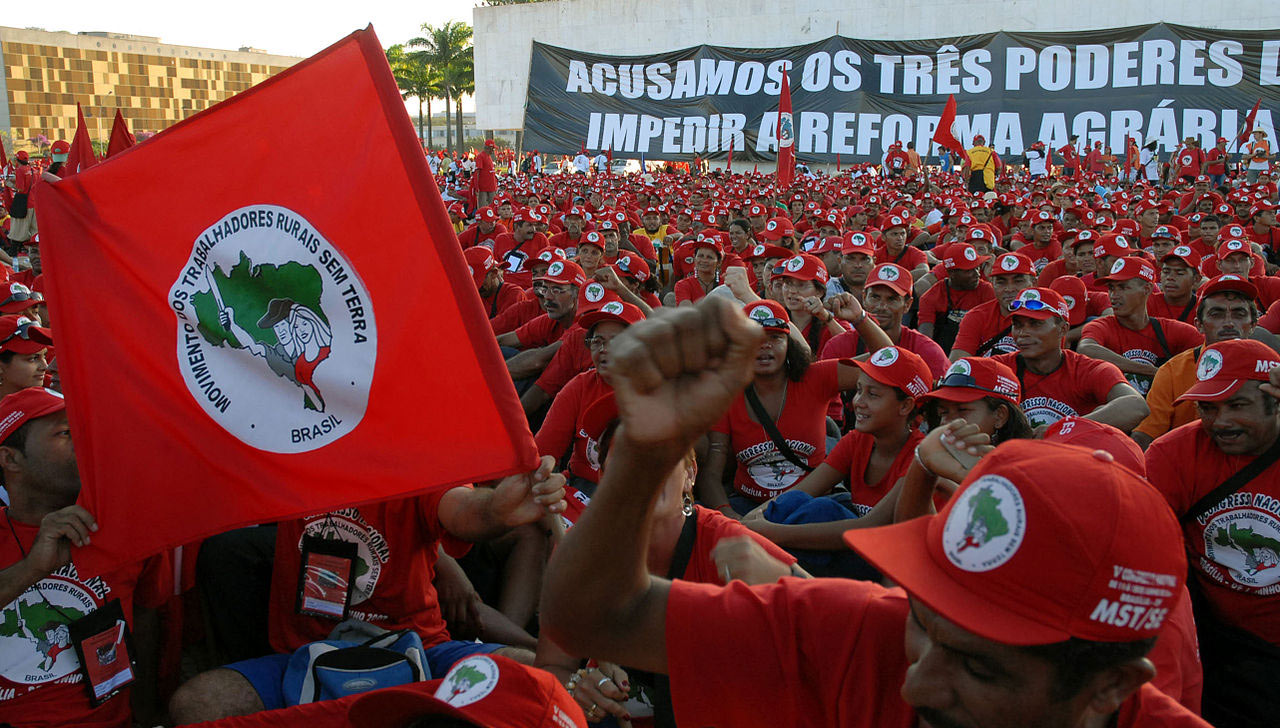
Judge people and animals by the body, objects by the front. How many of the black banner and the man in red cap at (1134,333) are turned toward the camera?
2

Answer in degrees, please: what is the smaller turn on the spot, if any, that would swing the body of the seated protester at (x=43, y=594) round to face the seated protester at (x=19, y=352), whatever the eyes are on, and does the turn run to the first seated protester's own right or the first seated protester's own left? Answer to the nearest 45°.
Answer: approximately 135° to the first seated protester's own left

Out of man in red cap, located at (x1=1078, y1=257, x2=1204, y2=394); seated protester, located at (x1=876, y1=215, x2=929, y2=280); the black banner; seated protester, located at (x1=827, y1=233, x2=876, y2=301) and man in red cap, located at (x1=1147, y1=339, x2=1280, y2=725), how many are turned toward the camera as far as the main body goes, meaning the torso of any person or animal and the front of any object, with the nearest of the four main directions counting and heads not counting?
5

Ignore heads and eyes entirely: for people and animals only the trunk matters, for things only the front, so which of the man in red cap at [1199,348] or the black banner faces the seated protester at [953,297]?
the black banner

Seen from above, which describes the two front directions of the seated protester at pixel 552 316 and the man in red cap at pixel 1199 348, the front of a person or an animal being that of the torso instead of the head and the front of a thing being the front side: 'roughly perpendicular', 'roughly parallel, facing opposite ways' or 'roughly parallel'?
roughly parallel

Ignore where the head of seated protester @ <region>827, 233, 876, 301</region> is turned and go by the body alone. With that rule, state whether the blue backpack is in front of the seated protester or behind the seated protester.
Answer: in front

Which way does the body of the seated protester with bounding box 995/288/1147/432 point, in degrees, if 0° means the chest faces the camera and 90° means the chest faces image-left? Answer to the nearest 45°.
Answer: approximately 45°

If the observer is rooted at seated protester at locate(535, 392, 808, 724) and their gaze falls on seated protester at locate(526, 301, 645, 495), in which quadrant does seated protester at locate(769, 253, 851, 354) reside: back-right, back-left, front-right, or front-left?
front-right

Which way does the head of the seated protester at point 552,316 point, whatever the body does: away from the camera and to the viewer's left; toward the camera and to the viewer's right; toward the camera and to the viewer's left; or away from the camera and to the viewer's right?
toward the camera and to the viewer's left

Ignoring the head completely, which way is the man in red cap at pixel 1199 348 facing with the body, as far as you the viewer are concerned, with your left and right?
facing the viewer

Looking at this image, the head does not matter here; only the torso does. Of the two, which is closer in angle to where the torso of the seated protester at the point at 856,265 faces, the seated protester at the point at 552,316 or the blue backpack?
the blue backpack

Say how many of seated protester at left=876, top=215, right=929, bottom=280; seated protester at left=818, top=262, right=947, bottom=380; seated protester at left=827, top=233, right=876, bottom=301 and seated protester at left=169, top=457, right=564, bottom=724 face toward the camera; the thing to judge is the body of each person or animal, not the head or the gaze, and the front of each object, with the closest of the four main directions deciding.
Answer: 4

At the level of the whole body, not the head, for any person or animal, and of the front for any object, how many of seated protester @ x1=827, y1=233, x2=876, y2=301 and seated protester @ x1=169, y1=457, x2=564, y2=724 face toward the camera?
2

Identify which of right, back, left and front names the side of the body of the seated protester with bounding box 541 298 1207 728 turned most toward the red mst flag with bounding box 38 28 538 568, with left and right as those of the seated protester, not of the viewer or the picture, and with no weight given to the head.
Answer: right

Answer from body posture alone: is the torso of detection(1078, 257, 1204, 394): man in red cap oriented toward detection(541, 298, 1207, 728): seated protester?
yes

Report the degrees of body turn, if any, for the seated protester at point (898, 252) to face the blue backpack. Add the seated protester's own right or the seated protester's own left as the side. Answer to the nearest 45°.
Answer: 0° — they already face it

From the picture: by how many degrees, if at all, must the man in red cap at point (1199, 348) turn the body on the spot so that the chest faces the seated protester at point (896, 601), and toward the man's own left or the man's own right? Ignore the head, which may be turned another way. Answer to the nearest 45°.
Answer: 0° — they already face them

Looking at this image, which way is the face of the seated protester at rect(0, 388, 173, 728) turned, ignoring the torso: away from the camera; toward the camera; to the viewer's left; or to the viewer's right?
to the viewer's right

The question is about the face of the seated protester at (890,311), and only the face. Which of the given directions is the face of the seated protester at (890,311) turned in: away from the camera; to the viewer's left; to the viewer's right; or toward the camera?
toward the camera

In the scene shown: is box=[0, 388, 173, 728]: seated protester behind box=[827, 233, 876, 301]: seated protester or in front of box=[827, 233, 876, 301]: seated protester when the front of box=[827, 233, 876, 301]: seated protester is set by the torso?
in front
